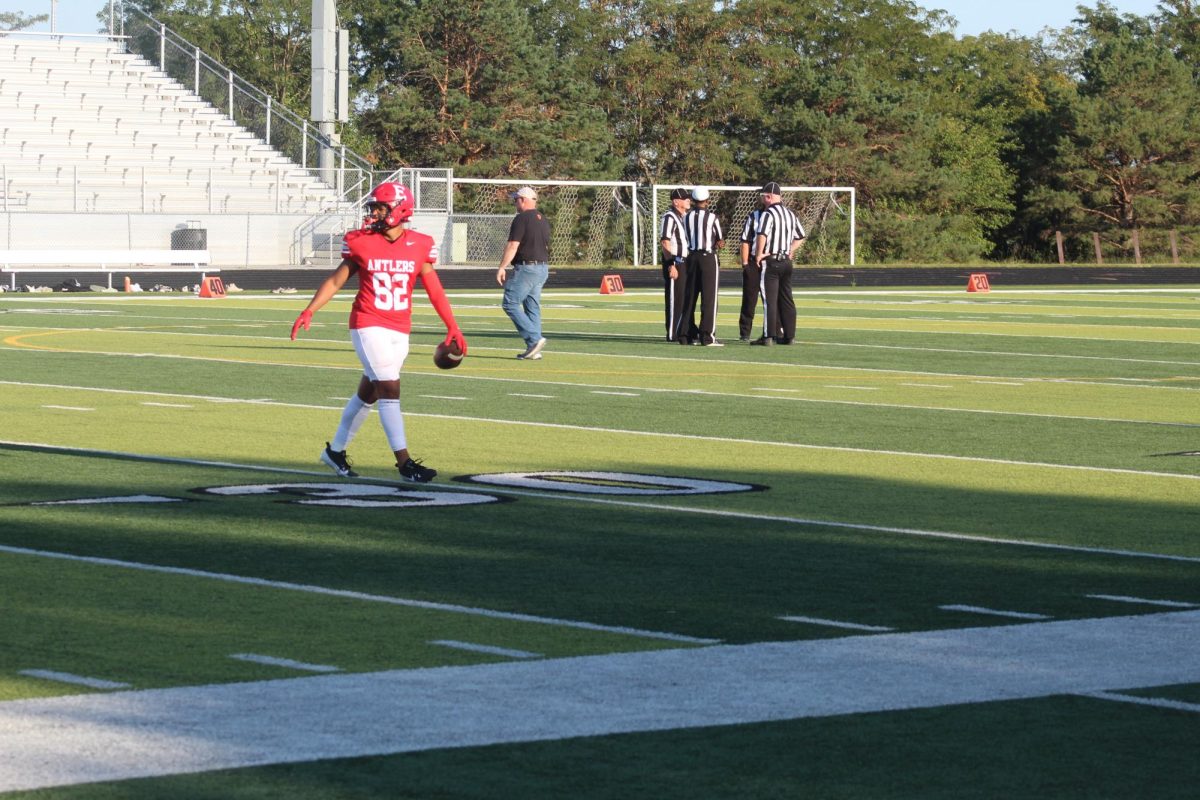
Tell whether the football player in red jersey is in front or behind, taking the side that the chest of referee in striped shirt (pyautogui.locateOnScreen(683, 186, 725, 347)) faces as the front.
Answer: behind

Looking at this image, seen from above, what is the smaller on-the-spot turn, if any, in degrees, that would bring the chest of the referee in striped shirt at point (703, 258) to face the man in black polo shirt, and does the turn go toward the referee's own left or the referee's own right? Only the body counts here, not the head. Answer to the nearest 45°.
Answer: approximately 180°

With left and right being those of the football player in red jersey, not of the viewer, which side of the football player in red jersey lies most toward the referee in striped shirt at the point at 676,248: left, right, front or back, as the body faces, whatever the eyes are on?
back

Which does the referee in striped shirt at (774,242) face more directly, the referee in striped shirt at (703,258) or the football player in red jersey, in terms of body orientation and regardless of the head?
the referee in striped shirt

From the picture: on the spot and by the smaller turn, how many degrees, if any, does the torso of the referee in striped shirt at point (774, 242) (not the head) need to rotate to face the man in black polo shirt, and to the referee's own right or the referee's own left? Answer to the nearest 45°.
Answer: approximately 90° to the referee's own left

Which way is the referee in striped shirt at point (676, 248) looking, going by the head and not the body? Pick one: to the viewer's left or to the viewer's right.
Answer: to the viewer's right

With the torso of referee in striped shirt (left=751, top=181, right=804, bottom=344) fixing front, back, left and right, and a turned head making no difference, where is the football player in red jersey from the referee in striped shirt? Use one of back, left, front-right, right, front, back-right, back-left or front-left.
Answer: back-left

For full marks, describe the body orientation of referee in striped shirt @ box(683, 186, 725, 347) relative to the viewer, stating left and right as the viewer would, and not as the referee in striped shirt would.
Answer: facing away from the viewer and to the right of the viewer

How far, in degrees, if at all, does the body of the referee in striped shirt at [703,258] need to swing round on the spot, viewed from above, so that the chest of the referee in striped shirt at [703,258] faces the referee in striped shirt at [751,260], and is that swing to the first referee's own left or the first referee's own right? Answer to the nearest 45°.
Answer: approximately 45° to the first referee's own right

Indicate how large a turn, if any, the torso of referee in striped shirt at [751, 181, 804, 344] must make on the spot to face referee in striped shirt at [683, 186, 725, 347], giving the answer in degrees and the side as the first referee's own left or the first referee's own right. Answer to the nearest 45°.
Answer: approximately 45° to the first referee's own left

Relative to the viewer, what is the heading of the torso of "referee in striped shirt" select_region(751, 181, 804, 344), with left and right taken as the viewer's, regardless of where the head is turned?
facing away from the viewer and to the left of the viewer

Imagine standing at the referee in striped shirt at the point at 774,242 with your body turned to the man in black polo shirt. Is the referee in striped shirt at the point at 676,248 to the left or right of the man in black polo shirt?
right

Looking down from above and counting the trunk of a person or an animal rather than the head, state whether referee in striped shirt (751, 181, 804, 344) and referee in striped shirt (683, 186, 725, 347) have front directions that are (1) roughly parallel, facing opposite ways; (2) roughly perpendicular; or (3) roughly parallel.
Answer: roughly perpendicular
